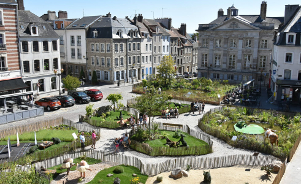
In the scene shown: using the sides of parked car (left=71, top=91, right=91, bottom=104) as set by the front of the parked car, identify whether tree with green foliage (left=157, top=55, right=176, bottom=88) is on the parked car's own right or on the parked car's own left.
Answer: on the parked car's own left

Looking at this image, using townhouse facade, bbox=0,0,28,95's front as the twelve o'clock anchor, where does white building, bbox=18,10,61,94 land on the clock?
The white building is roughly at 9 o'clock from the townhouse facade.

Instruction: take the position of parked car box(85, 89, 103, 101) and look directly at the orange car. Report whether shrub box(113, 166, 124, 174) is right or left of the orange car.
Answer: left

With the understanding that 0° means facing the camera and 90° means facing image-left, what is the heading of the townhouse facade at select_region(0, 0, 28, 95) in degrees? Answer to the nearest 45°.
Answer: approximately 315°

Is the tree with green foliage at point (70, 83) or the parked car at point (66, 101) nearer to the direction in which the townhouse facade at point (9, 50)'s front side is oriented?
the parked car
